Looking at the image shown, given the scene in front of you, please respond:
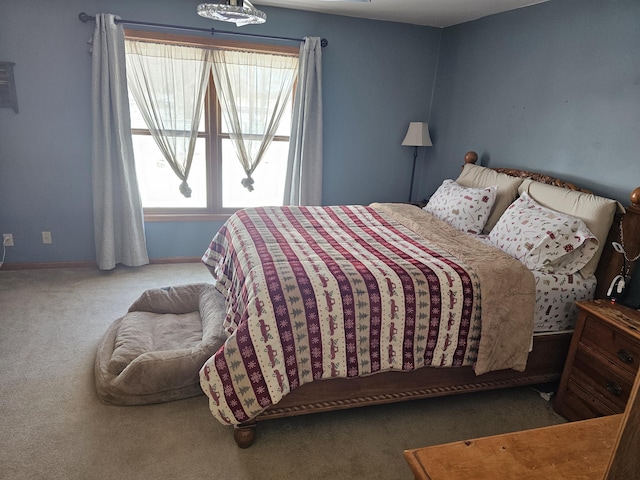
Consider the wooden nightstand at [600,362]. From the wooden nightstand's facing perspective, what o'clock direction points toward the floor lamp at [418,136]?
The floor lamp is roughly at 3 o'clock from the wooden nightstand.

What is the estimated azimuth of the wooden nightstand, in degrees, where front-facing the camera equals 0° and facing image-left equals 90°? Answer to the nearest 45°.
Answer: approximately 45°

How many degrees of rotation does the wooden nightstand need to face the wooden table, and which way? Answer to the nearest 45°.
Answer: approximately 45° to its left

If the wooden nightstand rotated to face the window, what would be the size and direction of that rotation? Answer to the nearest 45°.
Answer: approximately 45° to its right

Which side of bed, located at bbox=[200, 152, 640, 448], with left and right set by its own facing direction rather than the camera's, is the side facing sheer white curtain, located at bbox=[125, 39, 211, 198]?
right

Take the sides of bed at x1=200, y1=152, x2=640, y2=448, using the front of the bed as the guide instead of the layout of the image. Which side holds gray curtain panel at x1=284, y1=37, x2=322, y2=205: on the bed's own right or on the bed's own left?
on the bed's own right

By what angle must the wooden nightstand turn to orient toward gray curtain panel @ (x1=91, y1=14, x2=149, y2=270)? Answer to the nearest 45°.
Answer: approximately 45° to its right

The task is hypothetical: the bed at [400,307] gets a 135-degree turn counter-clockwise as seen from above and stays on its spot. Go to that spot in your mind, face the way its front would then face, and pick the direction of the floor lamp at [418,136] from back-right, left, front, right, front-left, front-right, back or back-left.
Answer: left

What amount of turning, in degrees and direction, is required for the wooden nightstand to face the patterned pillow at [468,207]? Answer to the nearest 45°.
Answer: approximately 90° to its right
